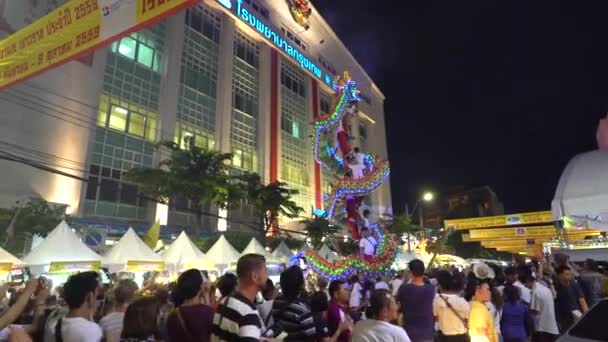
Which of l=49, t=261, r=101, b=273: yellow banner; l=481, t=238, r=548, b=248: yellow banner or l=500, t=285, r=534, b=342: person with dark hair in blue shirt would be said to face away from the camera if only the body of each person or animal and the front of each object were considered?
the person with dark hair in blue shirt

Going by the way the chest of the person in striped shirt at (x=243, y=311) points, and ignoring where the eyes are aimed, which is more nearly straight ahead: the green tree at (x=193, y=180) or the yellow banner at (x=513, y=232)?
the yellow banner

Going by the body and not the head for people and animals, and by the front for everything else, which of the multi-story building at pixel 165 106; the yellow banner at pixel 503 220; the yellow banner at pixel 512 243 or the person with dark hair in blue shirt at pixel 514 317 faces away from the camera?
the person with dark hair in blue shirt

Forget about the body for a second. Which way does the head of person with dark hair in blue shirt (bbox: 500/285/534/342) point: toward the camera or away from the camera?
away from the camera

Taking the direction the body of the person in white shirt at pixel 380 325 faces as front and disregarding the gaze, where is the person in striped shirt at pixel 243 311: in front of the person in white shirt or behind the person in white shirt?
behind

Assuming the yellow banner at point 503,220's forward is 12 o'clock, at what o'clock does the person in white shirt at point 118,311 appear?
The person in white shirt is roughly at 12 o'clock from the yellow banner.

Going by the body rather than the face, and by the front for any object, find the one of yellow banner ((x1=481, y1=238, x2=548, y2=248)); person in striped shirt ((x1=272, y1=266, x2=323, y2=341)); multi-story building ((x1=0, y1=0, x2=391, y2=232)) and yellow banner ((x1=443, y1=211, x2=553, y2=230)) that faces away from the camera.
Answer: the person in striped shirt

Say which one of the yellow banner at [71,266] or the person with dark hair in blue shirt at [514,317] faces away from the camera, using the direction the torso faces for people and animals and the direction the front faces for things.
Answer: the person with dark hair in blue shirt

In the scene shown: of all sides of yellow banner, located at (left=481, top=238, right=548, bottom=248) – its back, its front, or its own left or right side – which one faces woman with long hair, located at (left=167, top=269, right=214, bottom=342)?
front

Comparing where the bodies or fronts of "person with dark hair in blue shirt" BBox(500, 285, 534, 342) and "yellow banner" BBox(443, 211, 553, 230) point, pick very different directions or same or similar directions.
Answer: very different directions

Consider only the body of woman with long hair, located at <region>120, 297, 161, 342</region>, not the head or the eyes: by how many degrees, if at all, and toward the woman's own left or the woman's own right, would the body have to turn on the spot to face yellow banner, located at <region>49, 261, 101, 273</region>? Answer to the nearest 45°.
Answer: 0° — they already face it

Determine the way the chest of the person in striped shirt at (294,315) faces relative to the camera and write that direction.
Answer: away from the camera

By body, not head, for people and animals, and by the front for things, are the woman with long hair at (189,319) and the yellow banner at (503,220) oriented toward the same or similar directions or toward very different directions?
very different directions

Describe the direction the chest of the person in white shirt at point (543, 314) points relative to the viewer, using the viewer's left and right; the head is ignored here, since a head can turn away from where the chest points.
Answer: facing away from the viewer and to the left of the viewer

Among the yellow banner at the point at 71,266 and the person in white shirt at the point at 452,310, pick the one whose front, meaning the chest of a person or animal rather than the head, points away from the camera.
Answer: the person in white shirt

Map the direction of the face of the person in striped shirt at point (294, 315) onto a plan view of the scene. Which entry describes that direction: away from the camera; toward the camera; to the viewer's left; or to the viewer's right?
away from the camera

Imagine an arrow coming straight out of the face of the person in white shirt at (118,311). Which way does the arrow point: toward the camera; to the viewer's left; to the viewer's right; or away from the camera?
away from the camera

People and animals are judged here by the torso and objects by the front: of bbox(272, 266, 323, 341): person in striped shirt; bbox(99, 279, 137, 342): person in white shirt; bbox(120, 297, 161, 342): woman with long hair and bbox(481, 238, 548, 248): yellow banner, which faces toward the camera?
the yellow banner
